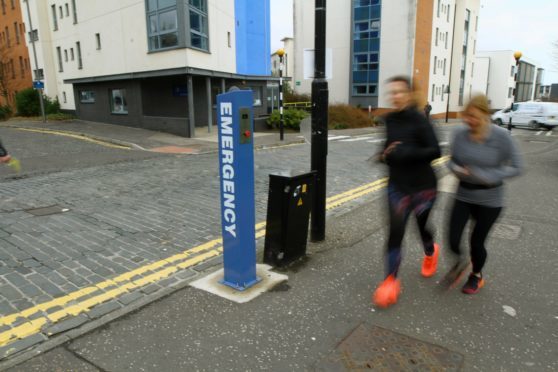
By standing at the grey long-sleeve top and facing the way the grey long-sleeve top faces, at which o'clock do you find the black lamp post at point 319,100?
The black lamp post is roughly at 2 o'clock from the grey long-sleeve top.

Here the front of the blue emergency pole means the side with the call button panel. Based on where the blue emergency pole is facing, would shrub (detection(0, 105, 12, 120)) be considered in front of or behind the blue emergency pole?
behind

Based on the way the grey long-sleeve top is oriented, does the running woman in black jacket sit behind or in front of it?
in front

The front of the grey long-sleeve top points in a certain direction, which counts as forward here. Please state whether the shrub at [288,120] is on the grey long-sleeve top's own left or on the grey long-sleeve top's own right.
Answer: on the grey long-sleeve top's own right

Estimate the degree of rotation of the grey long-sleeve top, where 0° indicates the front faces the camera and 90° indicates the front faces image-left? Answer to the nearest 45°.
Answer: approximately 45°

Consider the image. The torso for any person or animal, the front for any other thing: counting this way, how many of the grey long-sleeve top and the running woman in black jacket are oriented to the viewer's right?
0

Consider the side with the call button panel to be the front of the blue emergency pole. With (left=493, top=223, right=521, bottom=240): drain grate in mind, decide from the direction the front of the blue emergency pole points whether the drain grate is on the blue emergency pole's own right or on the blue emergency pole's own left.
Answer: on the blue emergency pole's own left

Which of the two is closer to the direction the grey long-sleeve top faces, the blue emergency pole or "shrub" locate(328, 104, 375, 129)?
the blue emergency pole

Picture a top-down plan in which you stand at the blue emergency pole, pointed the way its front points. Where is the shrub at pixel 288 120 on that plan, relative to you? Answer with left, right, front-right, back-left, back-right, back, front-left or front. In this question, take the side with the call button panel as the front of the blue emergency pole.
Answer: back-left

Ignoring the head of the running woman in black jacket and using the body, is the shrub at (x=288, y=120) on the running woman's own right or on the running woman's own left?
on the running woman's own right

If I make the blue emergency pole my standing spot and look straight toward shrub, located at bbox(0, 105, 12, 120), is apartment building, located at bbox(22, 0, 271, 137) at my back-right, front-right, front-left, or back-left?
front-right

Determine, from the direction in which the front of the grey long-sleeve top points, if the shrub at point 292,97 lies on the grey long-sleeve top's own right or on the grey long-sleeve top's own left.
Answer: on the grey long-sleeve top's own right

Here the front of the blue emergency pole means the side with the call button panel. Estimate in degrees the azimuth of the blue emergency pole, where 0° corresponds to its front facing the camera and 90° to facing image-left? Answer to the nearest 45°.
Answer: approximately 315°

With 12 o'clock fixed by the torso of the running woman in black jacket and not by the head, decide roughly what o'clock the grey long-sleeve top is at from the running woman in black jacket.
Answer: The grey long-sleeve top is roughly at 7 o'clock from the running woman in black jacket.

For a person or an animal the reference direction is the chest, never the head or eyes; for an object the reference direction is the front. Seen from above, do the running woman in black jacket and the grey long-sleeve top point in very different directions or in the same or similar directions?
same or similar directions

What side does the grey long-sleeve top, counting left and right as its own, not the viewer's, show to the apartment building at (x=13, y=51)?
right

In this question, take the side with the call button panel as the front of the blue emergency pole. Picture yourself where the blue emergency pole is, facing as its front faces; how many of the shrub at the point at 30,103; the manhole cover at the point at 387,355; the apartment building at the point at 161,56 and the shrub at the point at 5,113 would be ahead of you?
1

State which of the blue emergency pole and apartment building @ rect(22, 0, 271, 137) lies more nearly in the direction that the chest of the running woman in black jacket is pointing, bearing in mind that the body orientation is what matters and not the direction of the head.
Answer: the blue emergency pole
